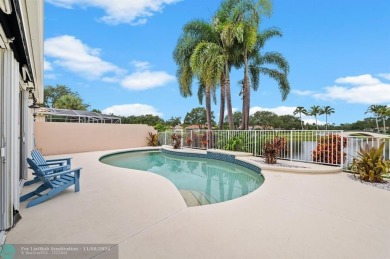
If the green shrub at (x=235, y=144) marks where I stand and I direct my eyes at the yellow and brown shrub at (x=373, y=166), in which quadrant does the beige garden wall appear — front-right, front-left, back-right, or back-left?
back-right

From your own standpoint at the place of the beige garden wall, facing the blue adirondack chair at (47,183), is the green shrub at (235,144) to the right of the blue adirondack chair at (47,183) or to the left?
left

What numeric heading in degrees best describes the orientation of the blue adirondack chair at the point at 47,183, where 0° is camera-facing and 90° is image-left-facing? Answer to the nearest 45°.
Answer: approximately 225°

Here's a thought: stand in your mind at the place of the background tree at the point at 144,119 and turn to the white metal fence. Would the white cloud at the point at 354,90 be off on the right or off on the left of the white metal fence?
left
